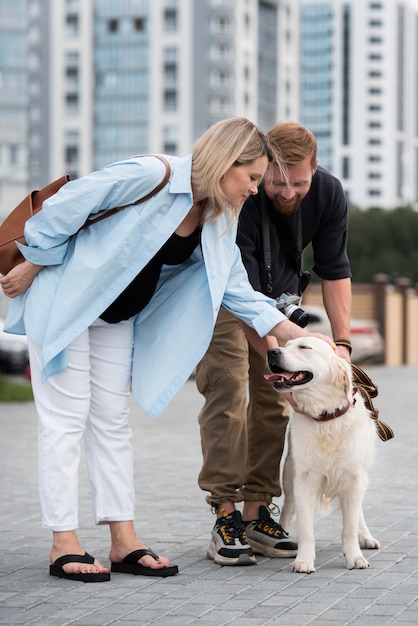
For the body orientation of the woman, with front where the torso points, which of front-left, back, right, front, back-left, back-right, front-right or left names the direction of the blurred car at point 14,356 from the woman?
back-left

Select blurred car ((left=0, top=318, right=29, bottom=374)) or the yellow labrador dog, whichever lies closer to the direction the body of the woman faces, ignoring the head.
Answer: the yellow labrador dog

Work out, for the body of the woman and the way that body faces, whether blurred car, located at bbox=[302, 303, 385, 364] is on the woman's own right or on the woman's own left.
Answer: on the woman's own left

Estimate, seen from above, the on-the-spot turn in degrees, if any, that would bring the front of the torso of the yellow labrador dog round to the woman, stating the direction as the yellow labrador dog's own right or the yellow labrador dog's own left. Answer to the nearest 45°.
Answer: approximately 90° to the yellow labrador dog's own right

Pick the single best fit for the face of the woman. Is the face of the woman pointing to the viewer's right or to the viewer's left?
to the viewer's right

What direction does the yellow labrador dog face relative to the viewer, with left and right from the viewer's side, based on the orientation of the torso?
facing the viewer

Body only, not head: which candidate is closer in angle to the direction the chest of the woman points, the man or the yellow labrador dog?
the yellow labrador dog

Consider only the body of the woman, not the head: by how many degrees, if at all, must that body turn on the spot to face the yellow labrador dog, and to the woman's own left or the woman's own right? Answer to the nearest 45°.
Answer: approximately 45° to the woman's own left

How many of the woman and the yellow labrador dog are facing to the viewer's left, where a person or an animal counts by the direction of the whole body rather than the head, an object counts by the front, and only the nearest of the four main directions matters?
0

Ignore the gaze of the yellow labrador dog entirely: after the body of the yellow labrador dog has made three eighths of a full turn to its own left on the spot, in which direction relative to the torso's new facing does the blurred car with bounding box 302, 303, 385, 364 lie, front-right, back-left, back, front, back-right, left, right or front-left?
front-left

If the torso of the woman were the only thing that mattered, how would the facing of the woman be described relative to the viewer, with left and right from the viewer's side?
facing the viewer and to the right of the viewer

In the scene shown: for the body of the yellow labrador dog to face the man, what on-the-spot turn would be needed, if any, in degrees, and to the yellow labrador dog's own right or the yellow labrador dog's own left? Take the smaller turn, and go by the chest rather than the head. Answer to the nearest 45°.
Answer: approximately 135° to the yellow labrador dog's own right
